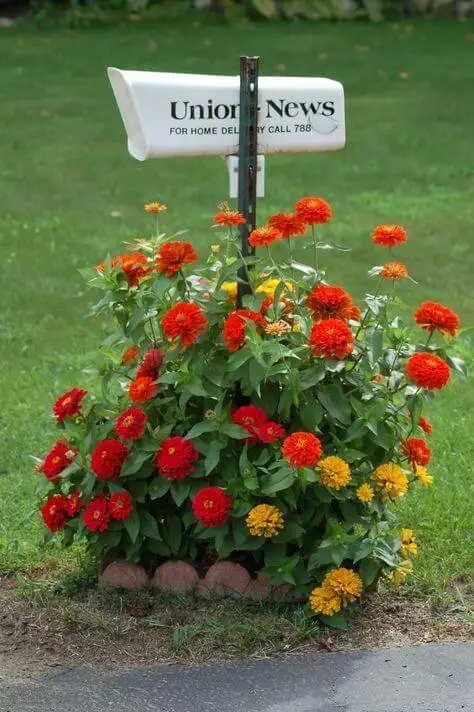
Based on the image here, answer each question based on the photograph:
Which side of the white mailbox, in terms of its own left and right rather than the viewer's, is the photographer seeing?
left

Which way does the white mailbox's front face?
to the viewer's left
